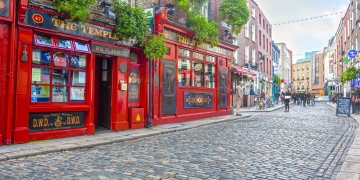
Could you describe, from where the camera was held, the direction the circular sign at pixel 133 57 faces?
facing the viewer and to the right of the viewer

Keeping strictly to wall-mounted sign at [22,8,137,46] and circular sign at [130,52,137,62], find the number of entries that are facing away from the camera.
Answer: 0

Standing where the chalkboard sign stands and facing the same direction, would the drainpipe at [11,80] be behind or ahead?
ahead

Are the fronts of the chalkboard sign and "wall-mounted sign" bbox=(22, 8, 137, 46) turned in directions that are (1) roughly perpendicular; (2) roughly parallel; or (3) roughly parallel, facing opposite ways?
roughly perpendicular

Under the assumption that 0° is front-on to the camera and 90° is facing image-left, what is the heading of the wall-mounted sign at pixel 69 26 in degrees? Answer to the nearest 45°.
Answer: approximately 315°

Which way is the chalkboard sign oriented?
toward the camera

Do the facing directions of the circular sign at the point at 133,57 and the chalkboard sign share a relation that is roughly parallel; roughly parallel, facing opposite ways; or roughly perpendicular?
roughly perpendicular

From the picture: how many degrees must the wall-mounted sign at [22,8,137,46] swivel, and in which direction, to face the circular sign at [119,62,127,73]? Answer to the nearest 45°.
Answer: approximately 90° to its left

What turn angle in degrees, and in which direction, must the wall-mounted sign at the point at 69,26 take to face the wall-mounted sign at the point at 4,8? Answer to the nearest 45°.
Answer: approximately 90° to its right

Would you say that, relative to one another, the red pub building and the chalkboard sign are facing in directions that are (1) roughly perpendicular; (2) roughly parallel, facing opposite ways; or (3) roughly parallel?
roughly perpendicular
